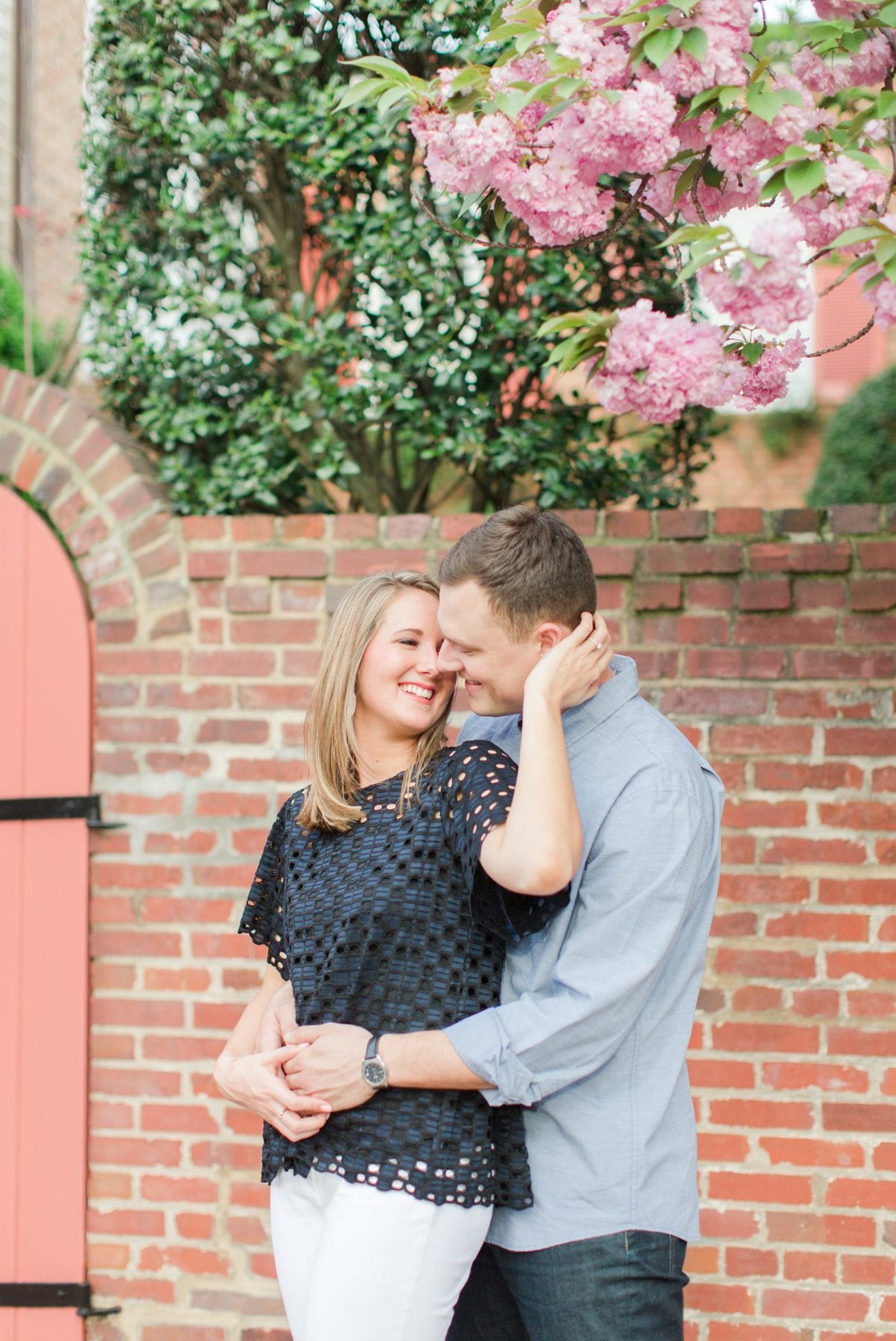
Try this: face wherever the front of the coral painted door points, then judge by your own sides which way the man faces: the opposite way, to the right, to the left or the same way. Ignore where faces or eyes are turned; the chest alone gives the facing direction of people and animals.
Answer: to the right

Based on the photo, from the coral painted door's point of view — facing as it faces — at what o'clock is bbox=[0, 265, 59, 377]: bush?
The bush is roughly at 6 o'clock from the coral painted door.

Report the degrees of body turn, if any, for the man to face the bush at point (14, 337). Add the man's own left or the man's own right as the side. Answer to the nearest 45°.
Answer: approximately 45° to the man's own right

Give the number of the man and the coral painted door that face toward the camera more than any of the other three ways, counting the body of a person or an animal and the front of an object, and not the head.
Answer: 1

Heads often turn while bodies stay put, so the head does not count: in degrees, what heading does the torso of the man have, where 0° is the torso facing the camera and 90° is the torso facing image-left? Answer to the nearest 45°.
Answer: approximately 90°

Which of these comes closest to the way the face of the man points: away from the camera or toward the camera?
toward the camera

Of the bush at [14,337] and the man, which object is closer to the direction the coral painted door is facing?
the man

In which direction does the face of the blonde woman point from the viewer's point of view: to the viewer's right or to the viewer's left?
to the viewer's right

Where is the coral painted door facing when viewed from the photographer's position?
facing the viewer

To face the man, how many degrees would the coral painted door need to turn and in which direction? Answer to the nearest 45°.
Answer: approximately 45° to its left

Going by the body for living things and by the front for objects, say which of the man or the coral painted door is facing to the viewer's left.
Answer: the man
